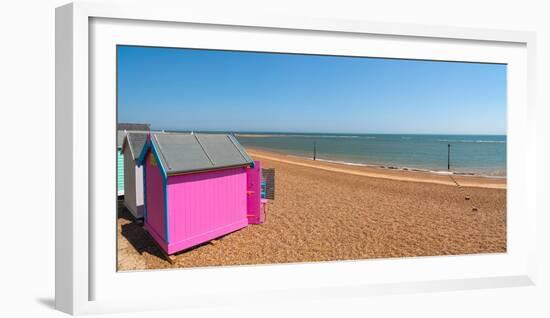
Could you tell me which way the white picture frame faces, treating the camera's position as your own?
facing the viewer and to the right of the viewer
